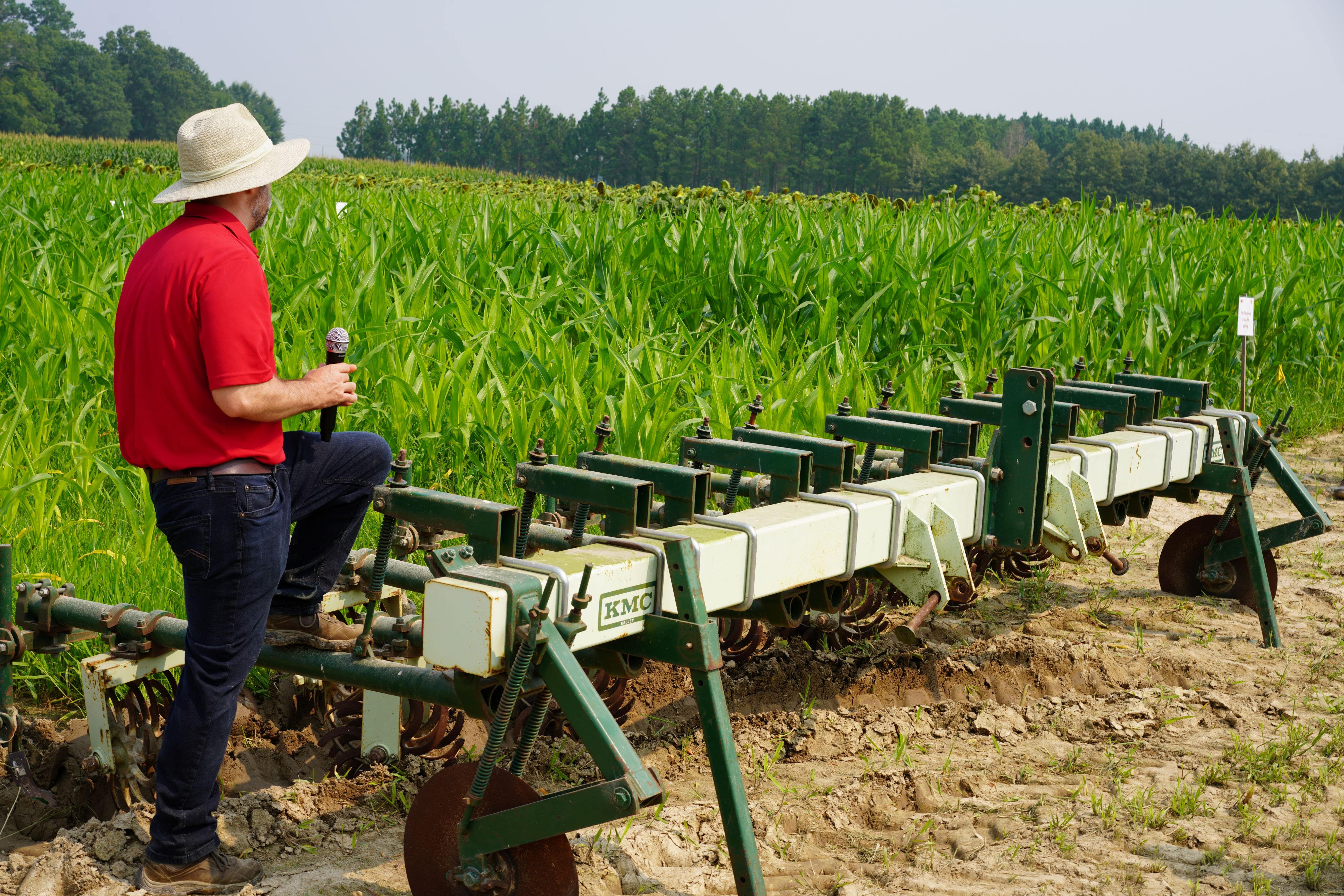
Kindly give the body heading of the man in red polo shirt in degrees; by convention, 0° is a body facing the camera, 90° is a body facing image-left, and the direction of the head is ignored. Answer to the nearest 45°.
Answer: approximately 225°

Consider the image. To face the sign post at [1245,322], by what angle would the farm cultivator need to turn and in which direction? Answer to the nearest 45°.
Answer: approximately 90° to its left

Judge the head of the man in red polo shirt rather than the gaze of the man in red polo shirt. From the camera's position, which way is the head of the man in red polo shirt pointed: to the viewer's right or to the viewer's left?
to the viewer's right

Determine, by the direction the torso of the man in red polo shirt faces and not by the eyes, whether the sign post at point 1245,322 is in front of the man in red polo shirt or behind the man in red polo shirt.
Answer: in front

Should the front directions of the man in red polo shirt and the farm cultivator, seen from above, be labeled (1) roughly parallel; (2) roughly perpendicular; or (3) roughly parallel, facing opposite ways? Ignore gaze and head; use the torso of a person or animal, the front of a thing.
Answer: roughly perpendicular

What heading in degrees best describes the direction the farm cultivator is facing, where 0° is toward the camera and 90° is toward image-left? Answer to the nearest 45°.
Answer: approximately 315°
